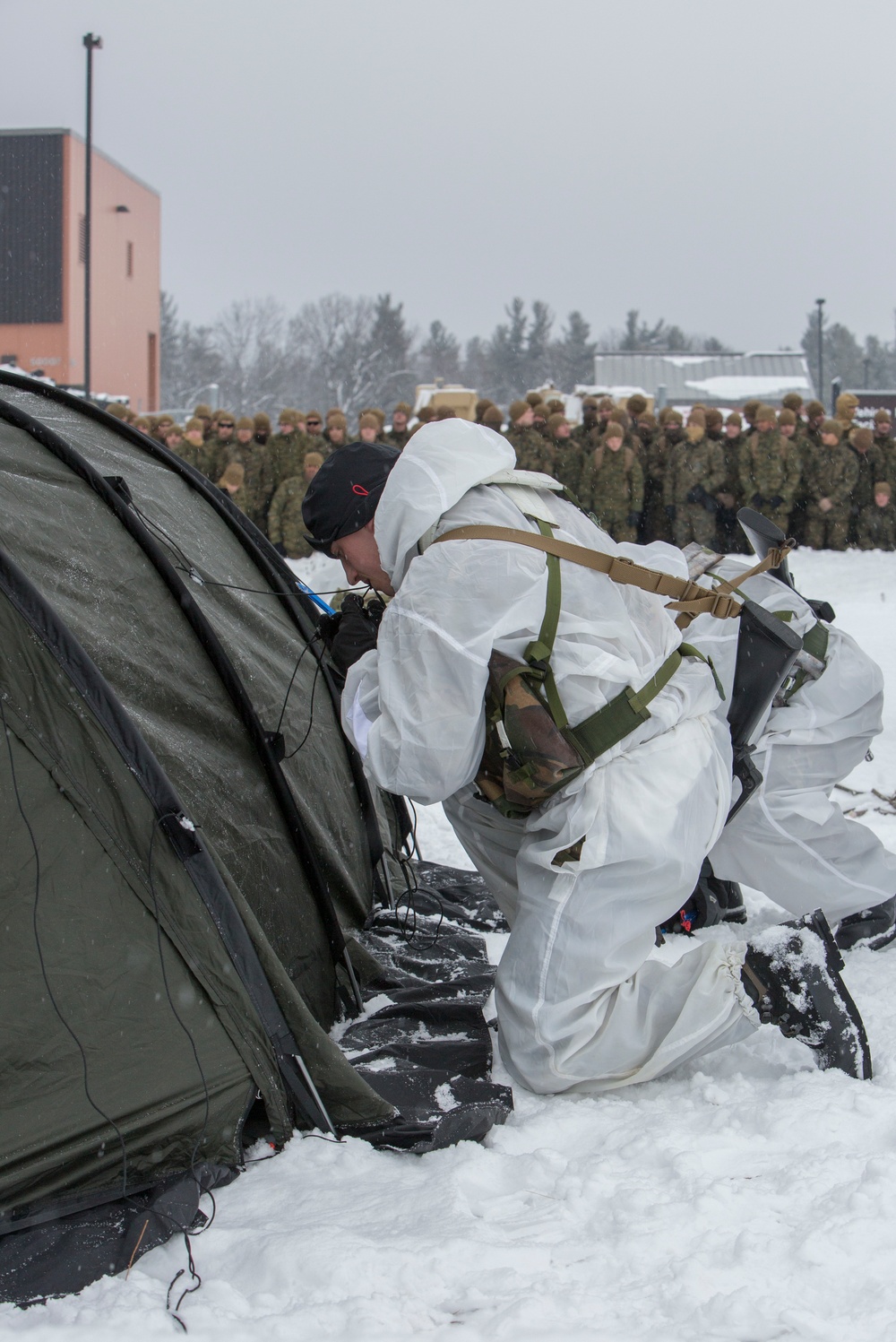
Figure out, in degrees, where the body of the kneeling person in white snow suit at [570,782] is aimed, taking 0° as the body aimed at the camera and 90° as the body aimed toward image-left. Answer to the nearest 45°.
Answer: approximately 90°

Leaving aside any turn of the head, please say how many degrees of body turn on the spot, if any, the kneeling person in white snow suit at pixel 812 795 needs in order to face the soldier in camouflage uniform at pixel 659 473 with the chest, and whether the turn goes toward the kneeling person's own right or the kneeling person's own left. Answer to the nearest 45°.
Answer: approximately 90° to the kneeling person's own right

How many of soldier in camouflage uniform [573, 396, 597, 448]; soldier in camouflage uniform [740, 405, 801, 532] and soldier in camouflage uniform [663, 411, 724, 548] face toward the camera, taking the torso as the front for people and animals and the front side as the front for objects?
3

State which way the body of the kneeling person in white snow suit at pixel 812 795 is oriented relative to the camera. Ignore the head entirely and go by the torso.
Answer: to the viewer's left

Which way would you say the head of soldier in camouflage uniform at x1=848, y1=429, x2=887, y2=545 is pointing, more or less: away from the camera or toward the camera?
toward the camera

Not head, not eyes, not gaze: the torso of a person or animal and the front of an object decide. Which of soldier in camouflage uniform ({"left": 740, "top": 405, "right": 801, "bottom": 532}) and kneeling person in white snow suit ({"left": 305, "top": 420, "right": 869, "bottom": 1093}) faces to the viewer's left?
the kneeling person in white snow suit

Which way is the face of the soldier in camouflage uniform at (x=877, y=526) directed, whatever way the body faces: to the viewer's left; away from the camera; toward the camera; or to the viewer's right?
toward the camera

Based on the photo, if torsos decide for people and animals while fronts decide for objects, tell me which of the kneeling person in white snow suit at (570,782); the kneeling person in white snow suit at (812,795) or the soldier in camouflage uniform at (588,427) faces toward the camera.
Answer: the soldier in camouflage uniform

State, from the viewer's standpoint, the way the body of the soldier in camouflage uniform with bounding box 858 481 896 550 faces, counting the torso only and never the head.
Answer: toward the camera

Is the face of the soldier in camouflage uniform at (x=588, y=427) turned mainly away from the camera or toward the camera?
toward the camera

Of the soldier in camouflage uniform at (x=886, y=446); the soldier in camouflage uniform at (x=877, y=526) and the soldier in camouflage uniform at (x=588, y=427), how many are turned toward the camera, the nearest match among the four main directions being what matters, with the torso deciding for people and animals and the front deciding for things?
3

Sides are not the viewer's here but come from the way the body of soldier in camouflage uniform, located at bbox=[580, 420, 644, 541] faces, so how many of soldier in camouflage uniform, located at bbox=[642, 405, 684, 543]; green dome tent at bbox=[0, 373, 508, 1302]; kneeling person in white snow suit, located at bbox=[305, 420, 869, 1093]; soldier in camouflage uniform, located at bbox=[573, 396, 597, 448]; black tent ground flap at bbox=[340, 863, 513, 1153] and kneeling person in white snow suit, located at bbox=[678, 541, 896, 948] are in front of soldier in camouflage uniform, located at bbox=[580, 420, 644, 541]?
4

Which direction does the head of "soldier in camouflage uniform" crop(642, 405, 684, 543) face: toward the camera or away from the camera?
toward the camera

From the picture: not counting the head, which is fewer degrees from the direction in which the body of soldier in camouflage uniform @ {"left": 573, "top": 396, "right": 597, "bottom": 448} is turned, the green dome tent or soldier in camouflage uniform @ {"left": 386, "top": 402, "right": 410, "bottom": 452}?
the green dome tent

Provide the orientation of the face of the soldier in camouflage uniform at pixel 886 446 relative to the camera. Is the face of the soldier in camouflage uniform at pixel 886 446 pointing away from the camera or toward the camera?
toward the camera

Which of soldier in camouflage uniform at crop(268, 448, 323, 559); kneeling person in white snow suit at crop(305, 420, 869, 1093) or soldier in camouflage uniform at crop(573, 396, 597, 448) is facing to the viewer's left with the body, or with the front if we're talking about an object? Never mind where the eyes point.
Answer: the kneeling person in white snow suit

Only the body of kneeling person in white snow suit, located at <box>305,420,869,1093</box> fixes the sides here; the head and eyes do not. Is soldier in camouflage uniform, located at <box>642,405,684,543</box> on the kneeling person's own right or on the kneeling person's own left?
on the kneeling person's own right

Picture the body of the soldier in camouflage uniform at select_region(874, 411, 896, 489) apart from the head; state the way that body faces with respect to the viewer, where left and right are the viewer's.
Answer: facing the viewer
